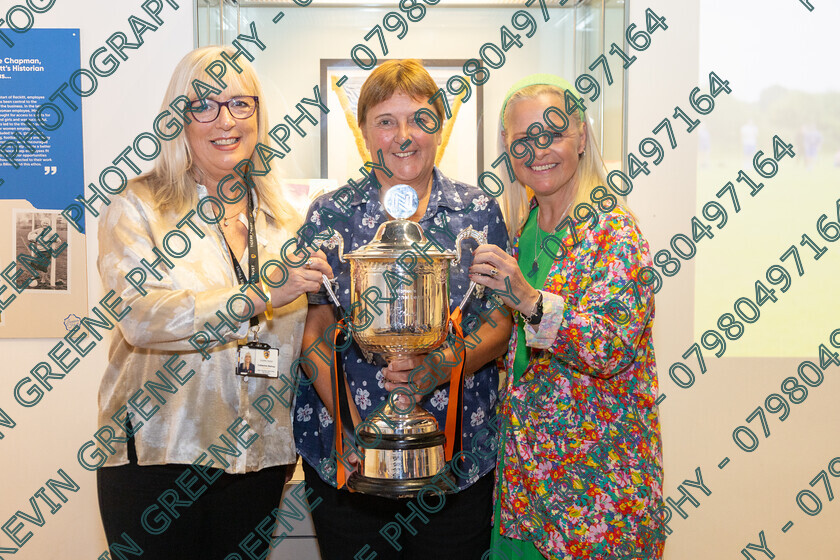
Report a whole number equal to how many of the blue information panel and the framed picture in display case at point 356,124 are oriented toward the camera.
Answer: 2

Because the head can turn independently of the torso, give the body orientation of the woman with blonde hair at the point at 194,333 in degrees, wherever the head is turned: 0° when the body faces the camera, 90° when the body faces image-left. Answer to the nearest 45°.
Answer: approximately 315°

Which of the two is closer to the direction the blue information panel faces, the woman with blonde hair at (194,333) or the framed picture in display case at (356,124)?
the woman with blonde hair

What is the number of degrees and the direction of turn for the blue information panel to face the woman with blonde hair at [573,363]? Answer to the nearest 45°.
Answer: approximately 45° to its left

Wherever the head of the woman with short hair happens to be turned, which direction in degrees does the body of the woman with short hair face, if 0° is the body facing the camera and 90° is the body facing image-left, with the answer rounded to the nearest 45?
approximately 0°

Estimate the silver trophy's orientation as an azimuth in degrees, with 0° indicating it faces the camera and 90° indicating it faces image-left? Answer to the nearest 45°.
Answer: approximately 0°

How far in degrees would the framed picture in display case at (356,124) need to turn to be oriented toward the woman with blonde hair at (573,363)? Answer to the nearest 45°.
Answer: approximately 45° to its left

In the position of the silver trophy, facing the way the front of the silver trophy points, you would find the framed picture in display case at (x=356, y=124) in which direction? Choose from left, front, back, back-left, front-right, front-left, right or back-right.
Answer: back
